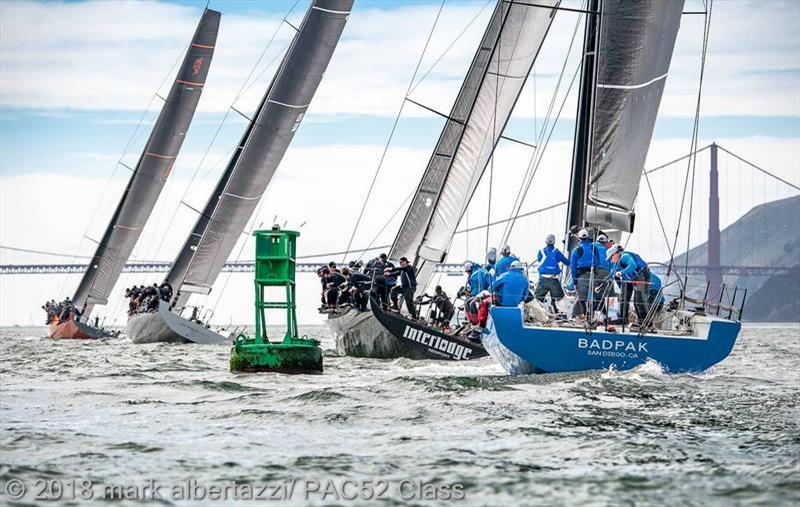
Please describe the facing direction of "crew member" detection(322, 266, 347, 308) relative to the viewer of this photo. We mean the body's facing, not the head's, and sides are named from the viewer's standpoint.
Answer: facing to the left of the viewer

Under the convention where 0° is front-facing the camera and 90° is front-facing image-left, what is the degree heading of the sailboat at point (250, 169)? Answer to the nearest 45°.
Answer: approximately 135°

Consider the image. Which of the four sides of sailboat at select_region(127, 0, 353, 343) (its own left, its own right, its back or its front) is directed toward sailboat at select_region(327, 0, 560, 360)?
back

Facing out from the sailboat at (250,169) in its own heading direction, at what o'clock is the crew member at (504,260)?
The crew member is roughly at 7 o'clock from the sailboat.

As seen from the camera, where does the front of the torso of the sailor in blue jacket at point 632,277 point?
to the viewer's left
